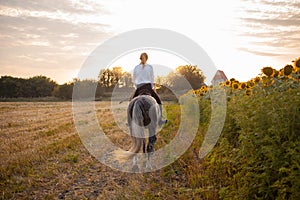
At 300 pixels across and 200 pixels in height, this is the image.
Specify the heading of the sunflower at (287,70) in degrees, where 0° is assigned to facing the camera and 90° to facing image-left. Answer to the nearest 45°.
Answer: approximately 0°

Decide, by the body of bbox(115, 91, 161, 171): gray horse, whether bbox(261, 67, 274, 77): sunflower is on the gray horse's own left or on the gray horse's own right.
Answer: on the gray horse's own right

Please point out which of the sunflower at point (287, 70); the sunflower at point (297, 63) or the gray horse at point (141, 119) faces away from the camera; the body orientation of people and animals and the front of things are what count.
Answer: the gray horse

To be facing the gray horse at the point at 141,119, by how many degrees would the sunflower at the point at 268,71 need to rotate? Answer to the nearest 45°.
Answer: approximately 90° to its right

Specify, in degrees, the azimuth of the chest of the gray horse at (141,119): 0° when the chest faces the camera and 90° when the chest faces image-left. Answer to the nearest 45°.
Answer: approximately 180°
